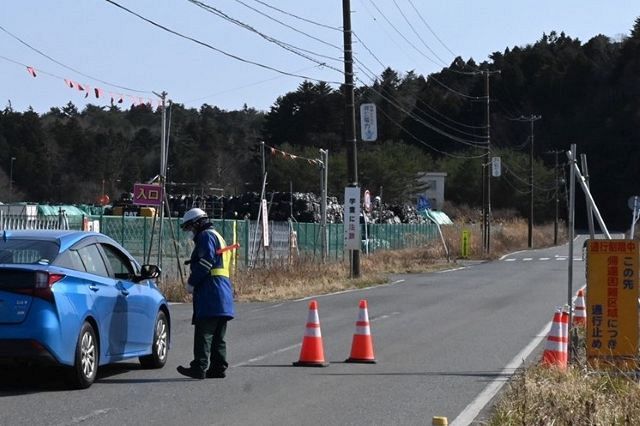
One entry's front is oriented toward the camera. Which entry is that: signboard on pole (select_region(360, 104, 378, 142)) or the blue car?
the signboard on pole

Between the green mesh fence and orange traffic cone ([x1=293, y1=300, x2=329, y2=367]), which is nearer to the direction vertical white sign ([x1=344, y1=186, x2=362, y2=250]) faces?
the orange traffic cone

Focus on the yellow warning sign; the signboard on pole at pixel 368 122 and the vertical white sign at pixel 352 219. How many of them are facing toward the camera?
3

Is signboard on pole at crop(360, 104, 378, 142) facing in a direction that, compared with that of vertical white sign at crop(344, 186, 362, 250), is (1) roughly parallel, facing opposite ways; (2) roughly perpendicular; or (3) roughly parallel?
roughly parallel

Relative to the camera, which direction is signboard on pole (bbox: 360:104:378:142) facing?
toward the camera

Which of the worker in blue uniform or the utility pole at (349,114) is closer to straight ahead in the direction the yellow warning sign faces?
the worker in blue uniform

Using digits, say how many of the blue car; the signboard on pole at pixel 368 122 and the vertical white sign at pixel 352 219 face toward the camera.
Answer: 2

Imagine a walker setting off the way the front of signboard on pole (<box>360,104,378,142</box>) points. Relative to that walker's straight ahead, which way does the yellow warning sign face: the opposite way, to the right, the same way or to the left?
the same way

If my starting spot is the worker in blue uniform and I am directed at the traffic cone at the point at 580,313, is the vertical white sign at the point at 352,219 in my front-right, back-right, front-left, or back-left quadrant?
front-left

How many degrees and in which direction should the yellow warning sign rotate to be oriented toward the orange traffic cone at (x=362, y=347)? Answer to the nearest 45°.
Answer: approximately 90° to its right

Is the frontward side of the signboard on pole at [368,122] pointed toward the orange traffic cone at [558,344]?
yes

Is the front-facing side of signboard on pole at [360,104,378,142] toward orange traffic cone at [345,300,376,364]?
yes

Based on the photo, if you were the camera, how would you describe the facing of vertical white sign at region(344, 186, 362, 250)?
facing the viewer

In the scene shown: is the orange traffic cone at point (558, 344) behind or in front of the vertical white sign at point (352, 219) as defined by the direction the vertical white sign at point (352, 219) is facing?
in front

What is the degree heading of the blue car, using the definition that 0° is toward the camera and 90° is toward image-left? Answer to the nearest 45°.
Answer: approximately 225°

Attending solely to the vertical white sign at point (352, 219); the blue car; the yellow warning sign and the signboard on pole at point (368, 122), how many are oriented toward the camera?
3

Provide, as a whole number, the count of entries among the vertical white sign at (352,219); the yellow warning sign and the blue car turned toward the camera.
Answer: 2

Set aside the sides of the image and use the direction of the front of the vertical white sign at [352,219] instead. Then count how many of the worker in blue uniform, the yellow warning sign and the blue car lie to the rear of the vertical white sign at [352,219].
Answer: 0

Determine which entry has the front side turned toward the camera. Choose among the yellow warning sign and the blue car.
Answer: the yellow warning sign
